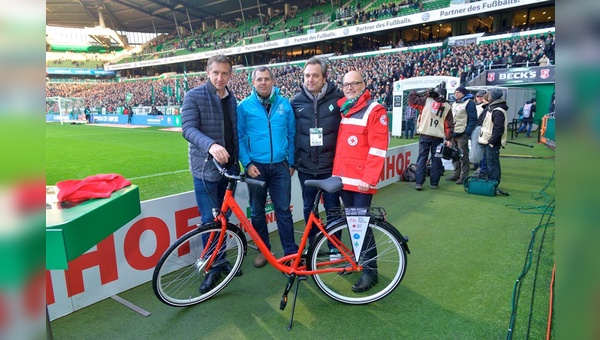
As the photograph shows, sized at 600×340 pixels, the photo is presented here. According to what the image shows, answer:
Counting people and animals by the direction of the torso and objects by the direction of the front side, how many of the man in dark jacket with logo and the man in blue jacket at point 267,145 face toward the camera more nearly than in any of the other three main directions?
2

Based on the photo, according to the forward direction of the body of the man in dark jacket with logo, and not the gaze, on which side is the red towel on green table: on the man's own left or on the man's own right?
on the man's own right

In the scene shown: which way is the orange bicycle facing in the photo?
to the viewer's left

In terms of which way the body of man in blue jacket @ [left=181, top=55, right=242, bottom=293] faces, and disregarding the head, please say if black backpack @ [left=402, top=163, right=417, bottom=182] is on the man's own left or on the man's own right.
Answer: on the man's own left

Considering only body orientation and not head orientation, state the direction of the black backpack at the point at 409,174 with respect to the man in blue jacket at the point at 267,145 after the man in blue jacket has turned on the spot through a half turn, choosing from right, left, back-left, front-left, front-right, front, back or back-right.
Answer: front-right

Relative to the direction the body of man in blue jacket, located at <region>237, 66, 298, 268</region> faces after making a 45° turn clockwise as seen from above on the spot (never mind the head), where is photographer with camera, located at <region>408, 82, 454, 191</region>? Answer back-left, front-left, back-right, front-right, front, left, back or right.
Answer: back

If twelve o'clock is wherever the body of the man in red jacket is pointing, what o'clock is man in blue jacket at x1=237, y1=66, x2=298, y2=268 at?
The man in blue jacket is roughly at 2 o'clock from the man in red jacket.

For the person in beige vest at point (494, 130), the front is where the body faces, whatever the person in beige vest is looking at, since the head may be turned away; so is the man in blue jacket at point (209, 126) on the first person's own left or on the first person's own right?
on the first person's own left

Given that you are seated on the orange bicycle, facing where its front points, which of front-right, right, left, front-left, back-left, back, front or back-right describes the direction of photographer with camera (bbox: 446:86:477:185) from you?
back-right

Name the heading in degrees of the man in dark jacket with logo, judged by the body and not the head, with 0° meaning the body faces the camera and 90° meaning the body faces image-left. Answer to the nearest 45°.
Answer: approximately 0°

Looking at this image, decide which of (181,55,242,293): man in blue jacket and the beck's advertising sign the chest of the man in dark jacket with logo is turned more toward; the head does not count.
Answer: the man in blue jacket
